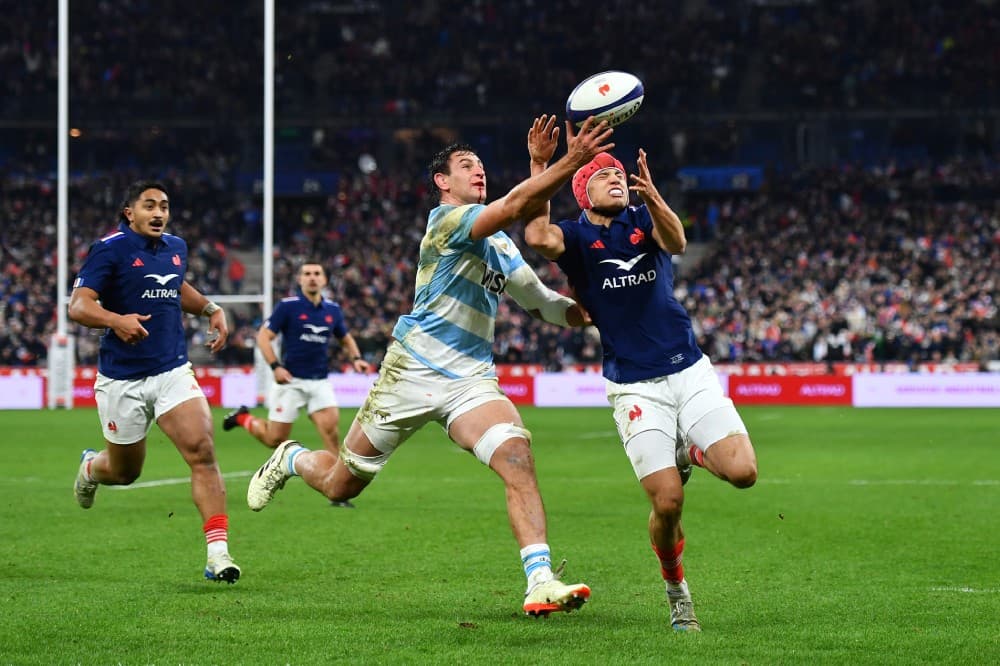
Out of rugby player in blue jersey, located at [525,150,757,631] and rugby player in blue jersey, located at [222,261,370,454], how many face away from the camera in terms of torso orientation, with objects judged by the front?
0

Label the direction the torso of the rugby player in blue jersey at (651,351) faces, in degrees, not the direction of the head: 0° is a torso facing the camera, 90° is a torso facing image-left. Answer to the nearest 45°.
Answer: approximately 0°

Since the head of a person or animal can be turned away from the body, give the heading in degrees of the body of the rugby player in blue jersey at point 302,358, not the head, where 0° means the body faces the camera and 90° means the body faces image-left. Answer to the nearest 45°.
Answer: approximately 315°

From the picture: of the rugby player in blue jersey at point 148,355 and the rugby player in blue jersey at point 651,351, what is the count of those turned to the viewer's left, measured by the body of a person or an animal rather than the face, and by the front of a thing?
0

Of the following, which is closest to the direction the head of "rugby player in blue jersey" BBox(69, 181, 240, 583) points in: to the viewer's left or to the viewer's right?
to the viewer's right

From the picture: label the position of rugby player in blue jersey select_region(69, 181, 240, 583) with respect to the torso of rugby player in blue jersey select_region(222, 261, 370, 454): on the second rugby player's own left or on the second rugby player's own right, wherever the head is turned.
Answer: on the second rugby player's own right

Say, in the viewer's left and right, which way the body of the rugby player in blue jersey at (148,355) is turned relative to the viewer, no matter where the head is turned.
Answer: facing the viewer and to the right of the viewer
